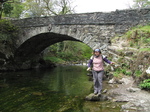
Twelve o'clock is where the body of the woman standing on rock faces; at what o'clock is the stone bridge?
The stone bridge is roughly at 6 o'clock from the woman standing on rock.

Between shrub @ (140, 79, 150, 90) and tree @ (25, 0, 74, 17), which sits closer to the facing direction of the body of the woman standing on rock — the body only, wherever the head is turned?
the shrub

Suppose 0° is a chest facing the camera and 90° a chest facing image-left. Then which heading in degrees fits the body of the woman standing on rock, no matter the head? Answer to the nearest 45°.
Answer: approximately 0°

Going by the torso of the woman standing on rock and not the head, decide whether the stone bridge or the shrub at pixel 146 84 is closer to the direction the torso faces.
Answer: the shrub

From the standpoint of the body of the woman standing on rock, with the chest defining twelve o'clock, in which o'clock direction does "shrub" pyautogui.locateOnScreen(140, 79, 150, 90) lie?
The shrub is roughly at 9 o'clock from the woman standing on rock.
